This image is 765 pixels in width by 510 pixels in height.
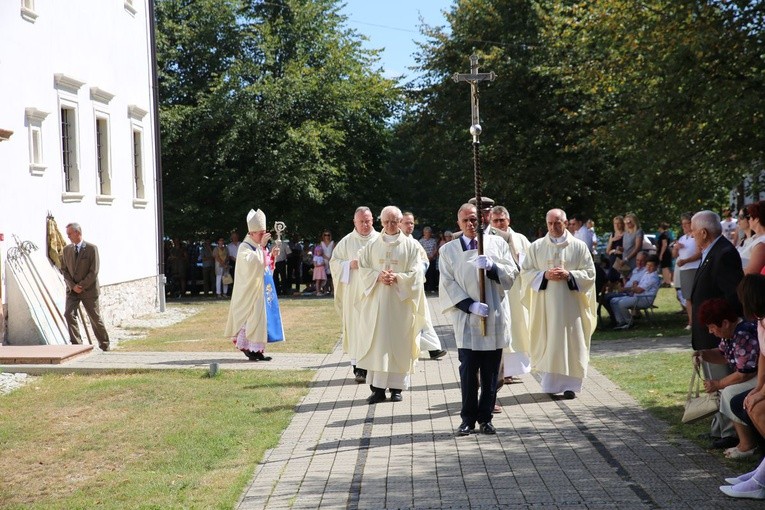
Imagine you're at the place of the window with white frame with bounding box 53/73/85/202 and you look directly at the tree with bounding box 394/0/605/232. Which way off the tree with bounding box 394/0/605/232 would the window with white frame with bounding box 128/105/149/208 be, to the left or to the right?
left

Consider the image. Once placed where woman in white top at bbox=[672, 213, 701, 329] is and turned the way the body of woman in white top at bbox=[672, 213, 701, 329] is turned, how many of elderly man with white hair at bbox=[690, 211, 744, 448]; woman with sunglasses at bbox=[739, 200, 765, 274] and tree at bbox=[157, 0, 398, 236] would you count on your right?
1

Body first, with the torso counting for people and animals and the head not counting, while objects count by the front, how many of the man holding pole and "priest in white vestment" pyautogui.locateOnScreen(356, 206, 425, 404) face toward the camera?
2

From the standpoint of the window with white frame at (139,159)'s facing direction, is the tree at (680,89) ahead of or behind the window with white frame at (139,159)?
ahead

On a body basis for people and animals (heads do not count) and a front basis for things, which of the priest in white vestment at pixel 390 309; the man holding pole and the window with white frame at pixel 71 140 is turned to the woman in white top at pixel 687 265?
the window with white frame

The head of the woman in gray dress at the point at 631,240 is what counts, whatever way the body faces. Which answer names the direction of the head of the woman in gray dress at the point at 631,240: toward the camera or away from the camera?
toward the camera

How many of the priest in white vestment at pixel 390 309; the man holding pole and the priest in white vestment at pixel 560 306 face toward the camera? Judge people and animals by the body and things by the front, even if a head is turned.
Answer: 3

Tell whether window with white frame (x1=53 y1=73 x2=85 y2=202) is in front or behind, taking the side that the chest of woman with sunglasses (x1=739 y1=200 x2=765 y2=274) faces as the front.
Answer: in front

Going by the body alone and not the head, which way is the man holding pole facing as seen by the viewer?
toward the camera

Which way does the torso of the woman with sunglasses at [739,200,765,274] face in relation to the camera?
to the viewer's left

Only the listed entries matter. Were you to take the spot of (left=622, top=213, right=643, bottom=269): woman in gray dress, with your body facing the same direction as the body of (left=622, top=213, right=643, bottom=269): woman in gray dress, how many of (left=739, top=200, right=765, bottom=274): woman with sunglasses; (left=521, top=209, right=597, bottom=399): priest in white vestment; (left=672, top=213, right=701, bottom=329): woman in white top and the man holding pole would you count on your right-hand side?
0

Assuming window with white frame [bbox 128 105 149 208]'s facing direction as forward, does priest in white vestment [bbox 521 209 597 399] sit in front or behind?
in front

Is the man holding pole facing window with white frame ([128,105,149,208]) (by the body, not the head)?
no

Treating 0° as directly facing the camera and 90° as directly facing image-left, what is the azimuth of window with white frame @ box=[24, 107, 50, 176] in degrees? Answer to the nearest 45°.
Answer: approximately 315°

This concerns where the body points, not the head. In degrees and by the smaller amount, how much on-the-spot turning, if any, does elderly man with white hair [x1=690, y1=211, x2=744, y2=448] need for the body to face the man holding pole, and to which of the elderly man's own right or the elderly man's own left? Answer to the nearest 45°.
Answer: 0° — they already face them

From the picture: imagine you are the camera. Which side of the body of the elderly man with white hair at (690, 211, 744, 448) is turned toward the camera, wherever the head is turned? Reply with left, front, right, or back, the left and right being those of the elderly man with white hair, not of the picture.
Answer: left

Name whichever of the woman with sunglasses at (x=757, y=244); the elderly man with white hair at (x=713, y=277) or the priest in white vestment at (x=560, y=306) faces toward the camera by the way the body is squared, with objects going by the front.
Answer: the priest in white vestment
